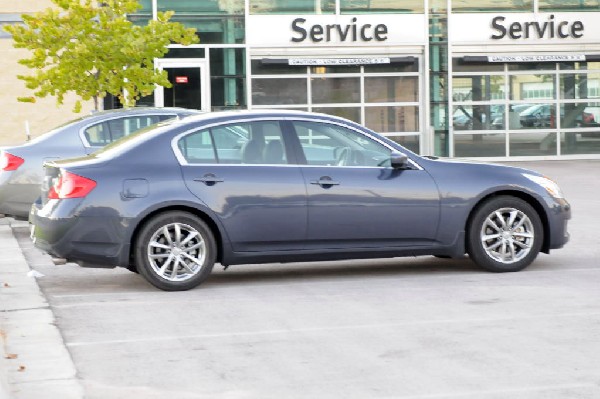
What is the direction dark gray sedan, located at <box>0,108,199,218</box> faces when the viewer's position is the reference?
facing to the right of the viewer

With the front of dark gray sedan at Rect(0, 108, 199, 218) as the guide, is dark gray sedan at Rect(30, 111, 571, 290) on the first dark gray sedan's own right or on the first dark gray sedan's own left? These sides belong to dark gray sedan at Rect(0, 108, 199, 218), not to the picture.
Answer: on the first dark gray sedan's own right

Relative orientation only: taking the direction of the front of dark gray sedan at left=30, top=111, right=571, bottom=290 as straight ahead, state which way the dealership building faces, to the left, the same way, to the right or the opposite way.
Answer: to the right

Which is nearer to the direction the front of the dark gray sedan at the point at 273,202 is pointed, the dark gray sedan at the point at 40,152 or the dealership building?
the dealership building

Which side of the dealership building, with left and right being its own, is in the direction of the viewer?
front

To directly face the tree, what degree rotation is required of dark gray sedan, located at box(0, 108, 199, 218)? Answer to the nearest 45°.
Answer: approximately 90° to its left

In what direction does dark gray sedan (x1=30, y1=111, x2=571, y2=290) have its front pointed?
to the viewer's right

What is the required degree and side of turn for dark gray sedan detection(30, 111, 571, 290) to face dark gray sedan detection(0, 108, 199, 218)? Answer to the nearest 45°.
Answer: approximately 135° to its left

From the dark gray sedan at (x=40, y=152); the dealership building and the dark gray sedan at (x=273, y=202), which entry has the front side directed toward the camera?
the dealership building

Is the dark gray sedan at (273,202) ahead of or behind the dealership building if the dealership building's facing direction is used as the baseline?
ahead

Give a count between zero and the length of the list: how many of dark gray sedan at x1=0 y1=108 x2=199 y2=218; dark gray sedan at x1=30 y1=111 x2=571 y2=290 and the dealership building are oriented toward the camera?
1
